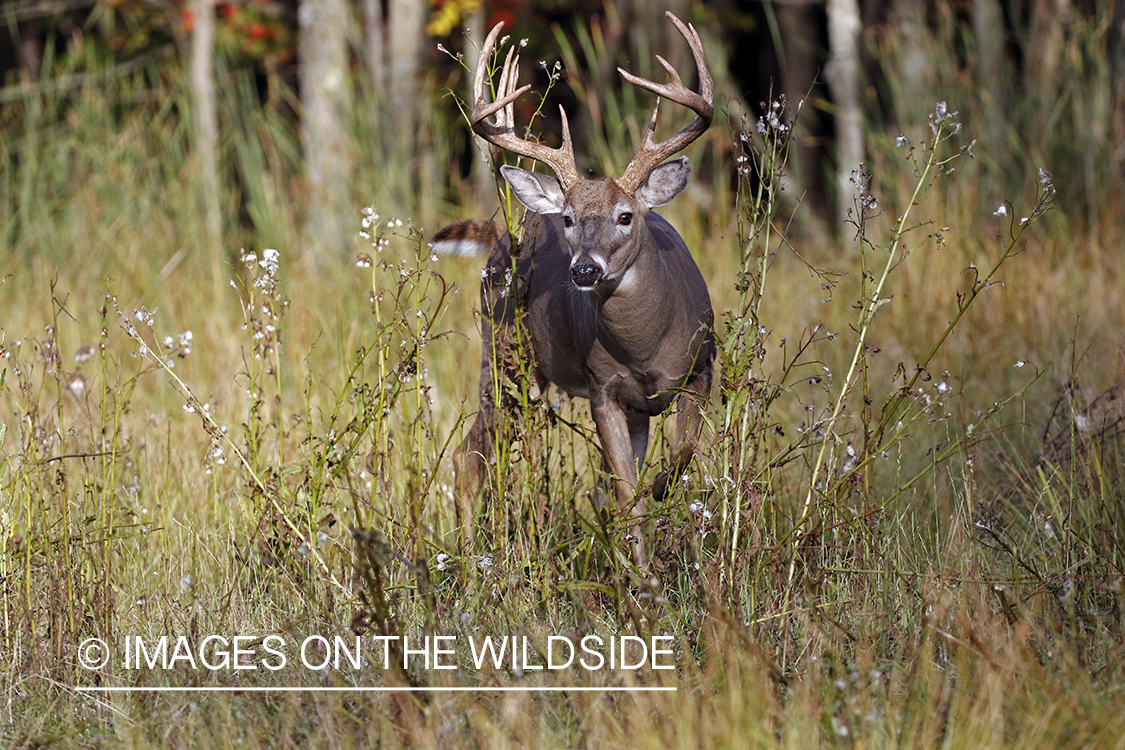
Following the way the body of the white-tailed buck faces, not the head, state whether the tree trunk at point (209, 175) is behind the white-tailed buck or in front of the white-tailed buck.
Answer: behind

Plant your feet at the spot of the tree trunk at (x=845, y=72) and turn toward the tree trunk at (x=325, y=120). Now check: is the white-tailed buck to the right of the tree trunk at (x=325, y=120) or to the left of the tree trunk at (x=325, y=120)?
left

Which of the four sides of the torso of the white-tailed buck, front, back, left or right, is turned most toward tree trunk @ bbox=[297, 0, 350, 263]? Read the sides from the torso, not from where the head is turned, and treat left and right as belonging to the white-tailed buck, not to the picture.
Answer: back

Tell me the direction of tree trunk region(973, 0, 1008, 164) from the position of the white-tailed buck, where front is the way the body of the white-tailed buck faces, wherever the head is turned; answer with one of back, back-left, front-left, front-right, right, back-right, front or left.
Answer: left

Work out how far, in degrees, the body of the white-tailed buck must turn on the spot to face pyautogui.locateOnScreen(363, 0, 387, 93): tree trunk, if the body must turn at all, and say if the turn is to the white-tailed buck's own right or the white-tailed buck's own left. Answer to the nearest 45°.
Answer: approximately 135° to the white-tailed buck's own left

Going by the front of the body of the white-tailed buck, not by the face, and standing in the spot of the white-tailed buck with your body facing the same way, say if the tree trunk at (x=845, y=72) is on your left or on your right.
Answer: on your left

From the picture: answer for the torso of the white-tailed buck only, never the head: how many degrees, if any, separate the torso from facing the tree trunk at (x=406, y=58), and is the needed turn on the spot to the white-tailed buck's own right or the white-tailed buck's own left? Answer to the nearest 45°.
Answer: approximately 135° to the white-tailed buck's own left

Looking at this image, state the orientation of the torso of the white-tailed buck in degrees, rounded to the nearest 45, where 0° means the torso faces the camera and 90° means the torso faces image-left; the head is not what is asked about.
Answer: approximately 315°
